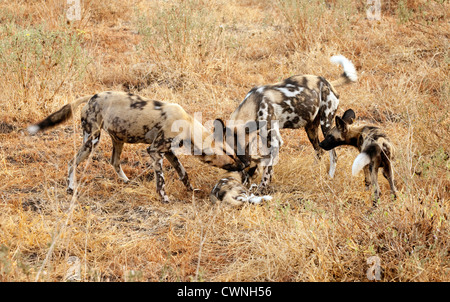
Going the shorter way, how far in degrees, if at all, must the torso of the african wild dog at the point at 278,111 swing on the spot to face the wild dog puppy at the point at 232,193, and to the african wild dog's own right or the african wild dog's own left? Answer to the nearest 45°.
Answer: approximately 45° to the african wild dog's own left

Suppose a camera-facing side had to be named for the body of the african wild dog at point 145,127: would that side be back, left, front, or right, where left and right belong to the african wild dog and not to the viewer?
right

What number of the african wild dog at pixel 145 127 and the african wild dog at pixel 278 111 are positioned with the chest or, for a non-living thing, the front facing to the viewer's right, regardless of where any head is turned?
1

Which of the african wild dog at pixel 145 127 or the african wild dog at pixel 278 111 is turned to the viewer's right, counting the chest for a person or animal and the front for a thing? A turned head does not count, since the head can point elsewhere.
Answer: the african wild dog at pixel 145 127

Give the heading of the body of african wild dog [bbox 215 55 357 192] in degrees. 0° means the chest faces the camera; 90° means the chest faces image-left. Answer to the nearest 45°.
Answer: approximately 45°

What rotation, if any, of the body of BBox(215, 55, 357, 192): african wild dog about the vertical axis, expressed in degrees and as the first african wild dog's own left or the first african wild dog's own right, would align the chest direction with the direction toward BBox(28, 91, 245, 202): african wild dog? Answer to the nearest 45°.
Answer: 0° — it already faces it

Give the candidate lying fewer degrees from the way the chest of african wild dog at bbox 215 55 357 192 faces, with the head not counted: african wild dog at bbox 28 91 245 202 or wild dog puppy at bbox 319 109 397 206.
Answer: the african wild dog

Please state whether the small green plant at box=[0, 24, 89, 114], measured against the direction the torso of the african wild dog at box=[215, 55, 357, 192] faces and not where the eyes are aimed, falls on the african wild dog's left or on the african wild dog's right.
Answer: on the african wild dog's right

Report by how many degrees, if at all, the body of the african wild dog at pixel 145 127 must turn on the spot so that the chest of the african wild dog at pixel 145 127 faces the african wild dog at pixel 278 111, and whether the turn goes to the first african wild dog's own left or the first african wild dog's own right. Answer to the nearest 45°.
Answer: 0° — it already faces it
